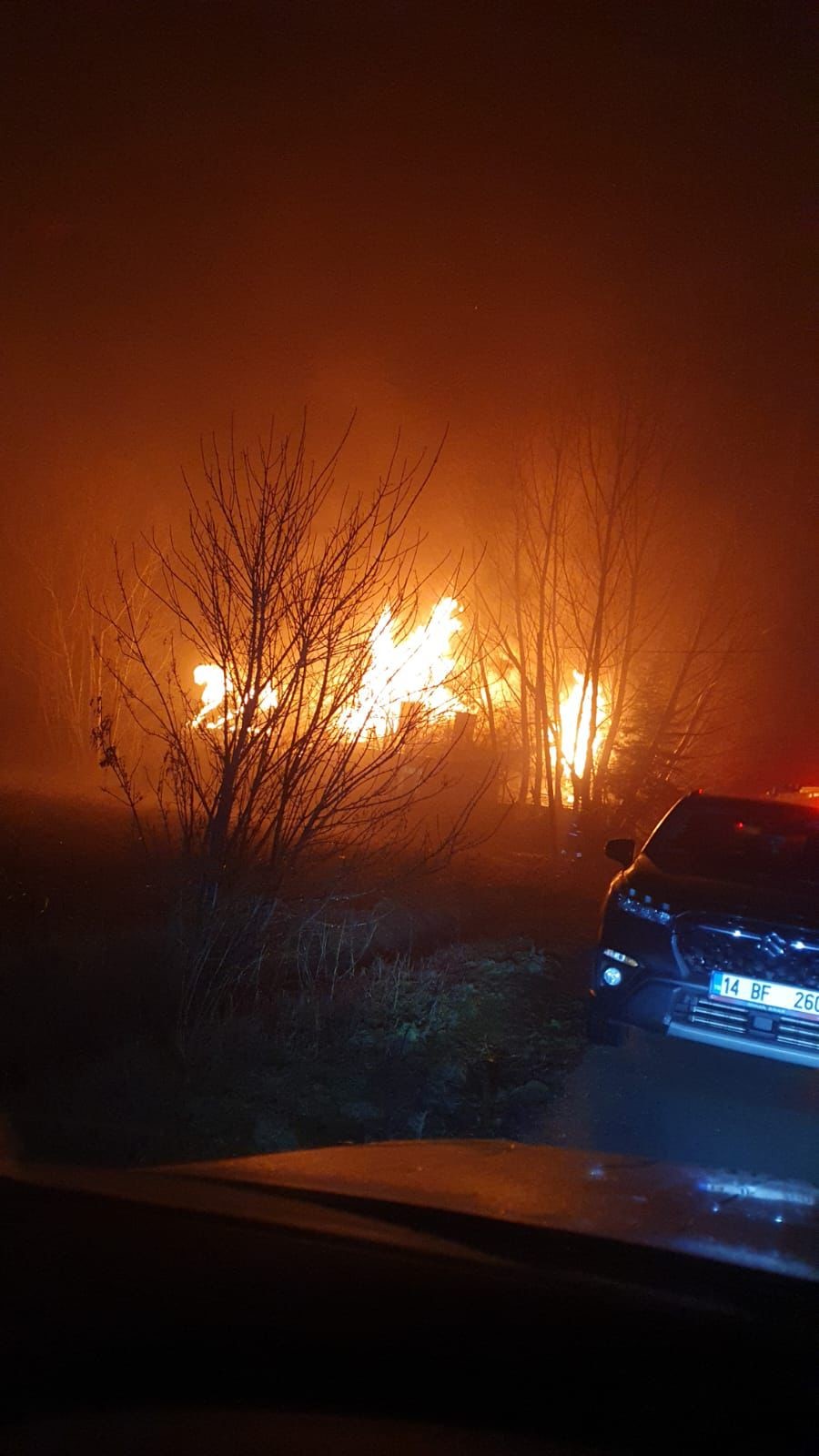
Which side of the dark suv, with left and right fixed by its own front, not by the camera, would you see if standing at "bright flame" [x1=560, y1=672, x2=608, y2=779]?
back

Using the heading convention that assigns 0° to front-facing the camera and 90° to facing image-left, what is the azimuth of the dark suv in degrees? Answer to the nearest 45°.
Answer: approximately 0°

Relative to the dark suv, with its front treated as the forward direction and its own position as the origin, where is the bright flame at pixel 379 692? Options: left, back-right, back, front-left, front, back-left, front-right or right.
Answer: right

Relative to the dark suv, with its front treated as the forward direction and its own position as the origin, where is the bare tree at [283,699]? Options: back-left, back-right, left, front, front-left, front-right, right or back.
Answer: right

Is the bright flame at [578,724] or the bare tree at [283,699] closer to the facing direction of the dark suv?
the bare tree

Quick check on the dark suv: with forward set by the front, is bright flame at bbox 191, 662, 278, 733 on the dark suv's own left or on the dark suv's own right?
on the dark suv's own right
